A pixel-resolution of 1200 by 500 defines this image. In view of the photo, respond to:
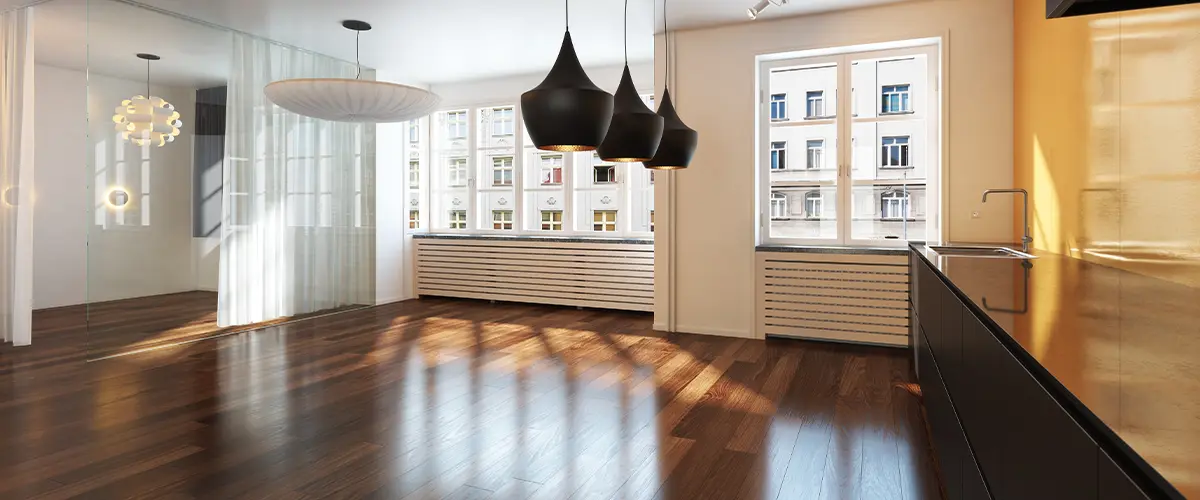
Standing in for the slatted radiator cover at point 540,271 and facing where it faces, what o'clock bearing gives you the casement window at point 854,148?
The casement window is roughly at 9 o'clock from the slatted radiator cover.

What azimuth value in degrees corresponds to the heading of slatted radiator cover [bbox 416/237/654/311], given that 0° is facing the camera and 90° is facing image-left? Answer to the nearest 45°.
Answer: approximately 45°

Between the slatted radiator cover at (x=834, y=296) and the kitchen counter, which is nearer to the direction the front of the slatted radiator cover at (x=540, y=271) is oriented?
the kitchen counter

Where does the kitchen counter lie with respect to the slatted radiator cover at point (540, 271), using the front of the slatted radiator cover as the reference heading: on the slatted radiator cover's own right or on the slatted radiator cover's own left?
on the slatted radiator cover's own left

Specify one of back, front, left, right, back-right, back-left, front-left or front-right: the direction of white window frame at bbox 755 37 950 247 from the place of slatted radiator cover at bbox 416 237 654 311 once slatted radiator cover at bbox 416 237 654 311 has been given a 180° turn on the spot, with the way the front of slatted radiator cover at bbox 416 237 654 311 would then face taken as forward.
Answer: right

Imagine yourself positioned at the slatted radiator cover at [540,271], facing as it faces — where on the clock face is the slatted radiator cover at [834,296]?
the slatted radiator cover at [834,296] is roughly at 9 o'clock from the slatted radiator cover at [540,271].

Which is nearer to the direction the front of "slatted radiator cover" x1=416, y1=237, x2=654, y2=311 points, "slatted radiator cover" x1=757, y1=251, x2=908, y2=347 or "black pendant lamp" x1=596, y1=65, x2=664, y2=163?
the black pendant lamp
